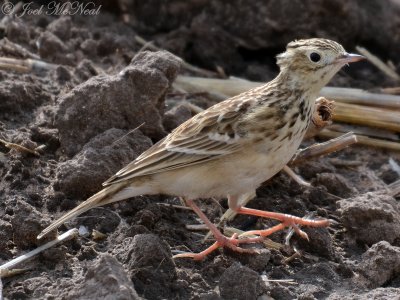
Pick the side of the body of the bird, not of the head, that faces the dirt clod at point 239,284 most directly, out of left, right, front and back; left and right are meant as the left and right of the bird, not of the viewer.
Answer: right

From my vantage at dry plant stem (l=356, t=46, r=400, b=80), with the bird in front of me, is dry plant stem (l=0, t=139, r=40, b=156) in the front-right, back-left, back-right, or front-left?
front-right

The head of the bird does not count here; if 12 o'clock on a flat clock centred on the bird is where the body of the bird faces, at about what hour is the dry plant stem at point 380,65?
The dry plant stem is roughly at 10 o'clock from the bird.

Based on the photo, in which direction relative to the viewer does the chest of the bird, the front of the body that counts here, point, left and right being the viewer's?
facing to the right of the viewer

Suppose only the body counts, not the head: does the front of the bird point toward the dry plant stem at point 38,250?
no

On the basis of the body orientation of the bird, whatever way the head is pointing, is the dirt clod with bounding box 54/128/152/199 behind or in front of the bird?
behind

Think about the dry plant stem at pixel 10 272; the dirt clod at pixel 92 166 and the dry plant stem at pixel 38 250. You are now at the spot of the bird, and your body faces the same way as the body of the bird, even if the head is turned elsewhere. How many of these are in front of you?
0

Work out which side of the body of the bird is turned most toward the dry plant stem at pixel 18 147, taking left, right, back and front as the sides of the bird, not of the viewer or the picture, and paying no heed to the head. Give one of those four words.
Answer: back

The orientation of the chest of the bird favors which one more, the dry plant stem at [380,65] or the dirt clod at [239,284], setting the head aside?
the dry plant stem

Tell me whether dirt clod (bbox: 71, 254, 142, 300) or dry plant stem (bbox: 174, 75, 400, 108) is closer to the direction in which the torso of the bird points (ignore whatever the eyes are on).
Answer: the dry plant stem

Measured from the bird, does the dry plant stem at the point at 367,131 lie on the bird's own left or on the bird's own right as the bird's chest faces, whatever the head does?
on the bird's own left

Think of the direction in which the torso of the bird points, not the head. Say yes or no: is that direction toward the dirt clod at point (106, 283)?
no

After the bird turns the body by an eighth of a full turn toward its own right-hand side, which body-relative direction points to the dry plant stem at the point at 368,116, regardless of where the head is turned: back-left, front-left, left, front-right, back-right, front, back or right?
left

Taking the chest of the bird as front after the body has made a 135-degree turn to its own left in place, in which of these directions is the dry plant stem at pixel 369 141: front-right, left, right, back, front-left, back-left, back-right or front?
right

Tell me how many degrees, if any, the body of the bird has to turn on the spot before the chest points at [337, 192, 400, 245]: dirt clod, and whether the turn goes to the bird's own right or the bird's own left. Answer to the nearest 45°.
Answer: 0° — it already faces it

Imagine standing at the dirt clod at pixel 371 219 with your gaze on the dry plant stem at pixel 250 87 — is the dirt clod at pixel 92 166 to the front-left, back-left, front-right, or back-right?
front-left
